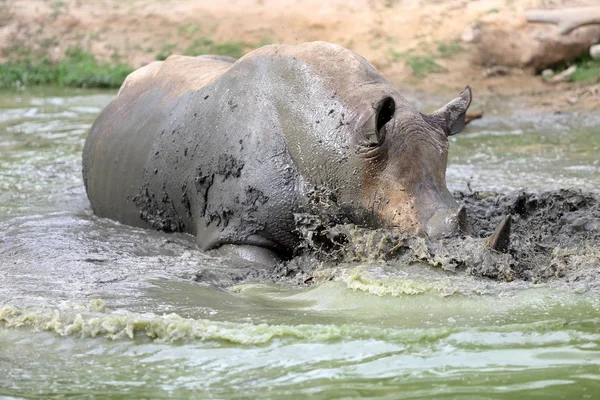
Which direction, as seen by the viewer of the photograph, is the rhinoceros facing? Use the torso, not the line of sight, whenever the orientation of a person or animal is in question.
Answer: facing the viewer and to the right of the viewer

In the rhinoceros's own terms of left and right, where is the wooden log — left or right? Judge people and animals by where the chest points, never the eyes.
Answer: on its left
